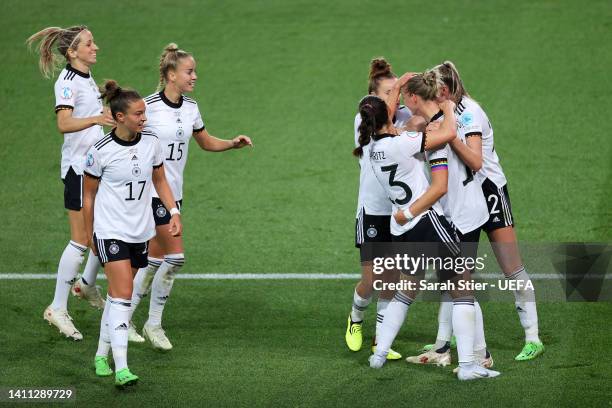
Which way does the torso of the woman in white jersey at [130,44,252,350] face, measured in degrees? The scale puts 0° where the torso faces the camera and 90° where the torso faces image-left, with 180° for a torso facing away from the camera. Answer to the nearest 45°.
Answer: approximately 315°

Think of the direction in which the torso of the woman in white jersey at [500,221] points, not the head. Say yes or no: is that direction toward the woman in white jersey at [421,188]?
yes

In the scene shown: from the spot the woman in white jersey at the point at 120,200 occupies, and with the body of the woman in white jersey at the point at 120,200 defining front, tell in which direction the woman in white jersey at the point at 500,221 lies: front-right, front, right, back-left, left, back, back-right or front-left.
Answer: front-left

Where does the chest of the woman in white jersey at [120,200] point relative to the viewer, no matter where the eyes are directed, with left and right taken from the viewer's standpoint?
facing the viewer and to the right of the viewer

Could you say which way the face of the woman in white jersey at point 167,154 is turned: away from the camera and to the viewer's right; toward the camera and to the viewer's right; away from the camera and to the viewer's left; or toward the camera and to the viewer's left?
toward the camera and to the viewer's right

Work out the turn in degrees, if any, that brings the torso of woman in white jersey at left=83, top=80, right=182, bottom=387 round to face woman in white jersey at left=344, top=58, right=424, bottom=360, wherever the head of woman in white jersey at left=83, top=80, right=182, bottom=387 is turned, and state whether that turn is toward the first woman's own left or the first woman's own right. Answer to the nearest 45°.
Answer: approximately 45° to the first woman's own left

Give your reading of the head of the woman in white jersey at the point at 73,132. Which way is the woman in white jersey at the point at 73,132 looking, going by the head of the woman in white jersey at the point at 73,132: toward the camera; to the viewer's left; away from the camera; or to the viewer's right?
to the viewer's right

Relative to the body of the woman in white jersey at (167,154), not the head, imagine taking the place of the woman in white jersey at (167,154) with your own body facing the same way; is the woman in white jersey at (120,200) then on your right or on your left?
on your right
